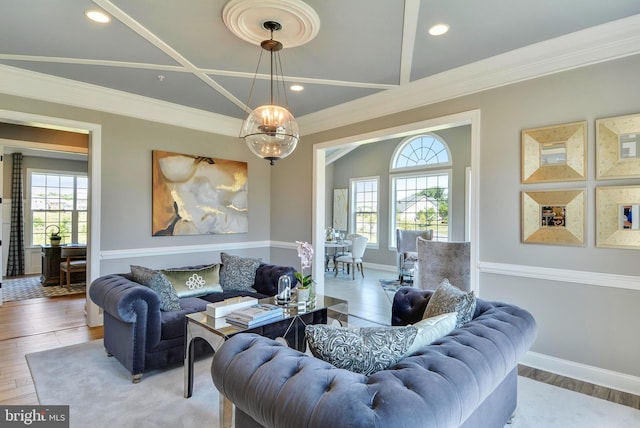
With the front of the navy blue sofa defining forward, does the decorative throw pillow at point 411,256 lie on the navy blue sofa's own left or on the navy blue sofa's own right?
on the navy blue sofa's own left

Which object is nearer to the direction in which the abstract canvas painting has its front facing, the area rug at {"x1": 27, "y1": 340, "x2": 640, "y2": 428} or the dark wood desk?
the area rug

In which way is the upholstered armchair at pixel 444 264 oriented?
away from the camera

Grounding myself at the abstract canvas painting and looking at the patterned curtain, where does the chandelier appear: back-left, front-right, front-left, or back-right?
back-left

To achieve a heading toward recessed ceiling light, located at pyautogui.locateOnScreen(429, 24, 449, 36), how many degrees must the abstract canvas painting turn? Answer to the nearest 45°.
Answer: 0° — it already faces it

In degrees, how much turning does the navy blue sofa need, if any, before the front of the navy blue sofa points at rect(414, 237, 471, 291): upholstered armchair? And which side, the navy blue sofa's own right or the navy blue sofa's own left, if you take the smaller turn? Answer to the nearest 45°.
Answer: approximately 45° to the navy blue sofa's own left

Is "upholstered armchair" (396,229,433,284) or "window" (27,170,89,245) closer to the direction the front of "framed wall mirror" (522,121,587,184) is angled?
the window

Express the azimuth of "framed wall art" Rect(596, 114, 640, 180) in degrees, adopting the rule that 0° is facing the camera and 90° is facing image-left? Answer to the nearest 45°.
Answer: approximately 45°

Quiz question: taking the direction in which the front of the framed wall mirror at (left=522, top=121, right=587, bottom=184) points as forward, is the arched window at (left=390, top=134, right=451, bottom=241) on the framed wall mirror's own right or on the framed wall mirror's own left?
on the framed wall mirror's own right

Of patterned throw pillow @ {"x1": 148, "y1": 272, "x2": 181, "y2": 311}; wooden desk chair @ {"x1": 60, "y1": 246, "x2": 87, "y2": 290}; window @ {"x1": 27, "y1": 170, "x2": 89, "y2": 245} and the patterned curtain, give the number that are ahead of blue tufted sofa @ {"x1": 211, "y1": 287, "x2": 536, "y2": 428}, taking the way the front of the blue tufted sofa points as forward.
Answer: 4

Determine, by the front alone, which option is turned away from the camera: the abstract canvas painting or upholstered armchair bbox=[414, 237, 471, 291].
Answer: the upholstered armchair

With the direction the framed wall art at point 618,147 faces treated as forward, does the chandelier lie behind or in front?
in front

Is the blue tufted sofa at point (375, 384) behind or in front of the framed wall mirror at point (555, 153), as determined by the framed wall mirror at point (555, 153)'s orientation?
in front
